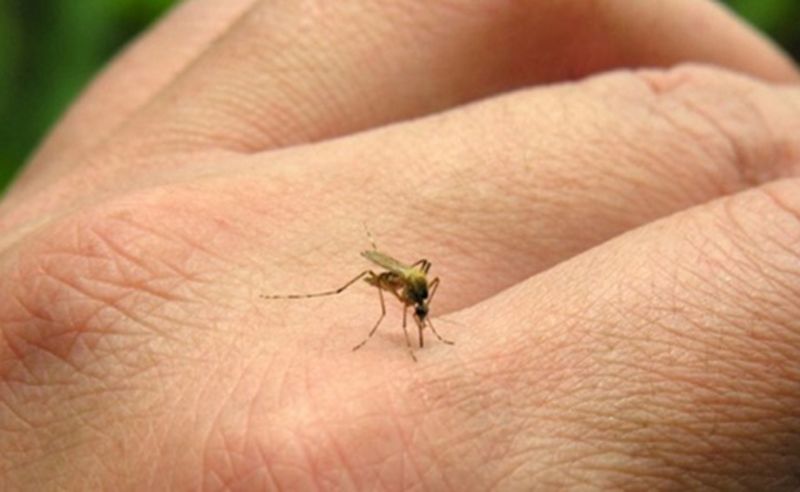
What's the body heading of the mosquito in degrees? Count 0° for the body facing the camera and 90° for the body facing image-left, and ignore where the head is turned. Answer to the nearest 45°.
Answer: approximately 315°
